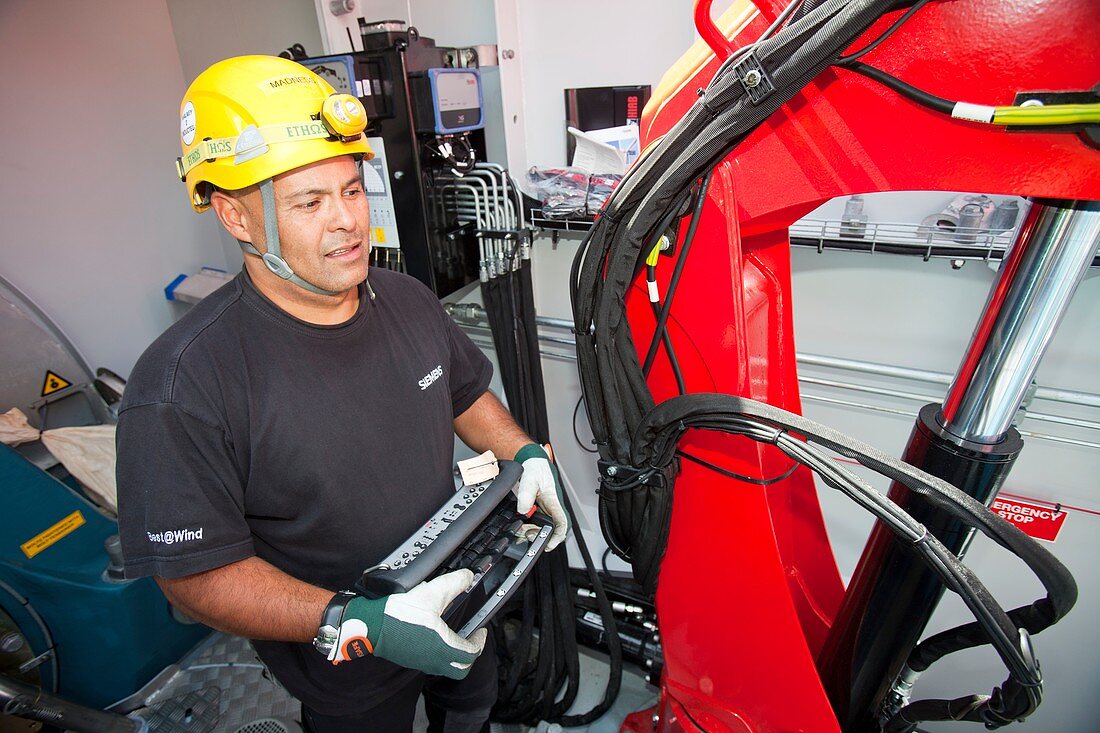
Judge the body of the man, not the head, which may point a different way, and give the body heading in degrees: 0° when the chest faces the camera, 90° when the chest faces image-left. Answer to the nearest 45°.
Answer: approximately 315°

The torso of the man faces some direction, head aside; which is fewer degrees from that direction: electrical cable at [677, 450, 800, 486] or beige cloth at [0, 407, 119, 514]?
the electrical cable

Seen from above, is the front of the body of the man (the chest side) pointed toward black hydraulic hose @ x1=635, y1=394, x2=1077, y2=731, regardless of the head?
yes

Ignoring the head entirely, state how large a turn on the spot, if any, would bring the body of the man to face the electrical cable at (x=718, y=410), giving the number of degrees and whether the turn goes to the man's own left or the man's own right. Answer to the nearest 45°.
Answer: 0° — they already face it

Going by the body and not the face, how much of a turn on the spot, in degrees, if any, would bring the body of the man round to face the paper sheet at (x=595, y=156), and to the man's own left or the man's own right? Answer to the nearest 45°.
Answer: approximately 90° to the man's own left

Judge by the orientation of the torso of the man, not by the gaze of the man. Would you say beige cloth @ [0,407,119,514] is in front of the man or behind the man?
behind
